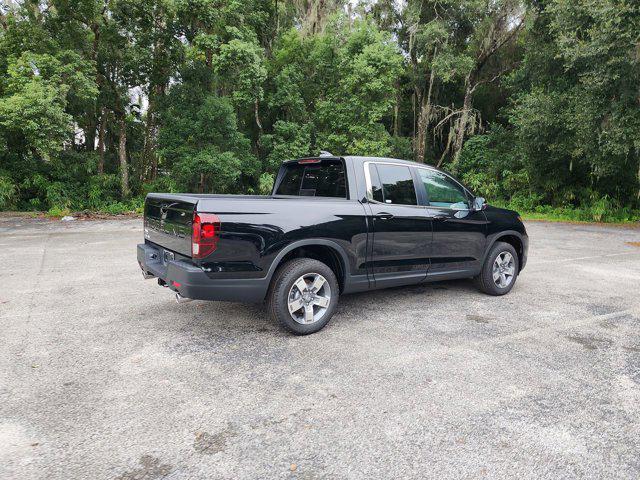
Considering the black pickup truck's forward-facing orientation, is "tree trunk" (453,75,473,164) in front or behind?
in front

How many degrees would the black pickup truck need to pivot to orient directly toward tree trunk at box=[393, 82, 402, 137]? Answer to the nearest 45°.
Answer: approximately 45° to its left

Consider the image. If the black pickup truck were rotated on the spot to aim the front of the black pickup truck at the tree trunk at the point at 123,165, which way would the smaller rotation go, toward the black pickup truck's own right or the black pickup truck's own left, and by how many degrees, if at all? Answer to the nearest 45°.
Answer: approximately 90° to the black pickup truck's own left

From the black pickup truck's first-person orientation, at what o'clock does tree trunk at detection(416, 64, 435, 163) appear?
The tree trunk is roughly at 11 o'clock from the black pickup truck.

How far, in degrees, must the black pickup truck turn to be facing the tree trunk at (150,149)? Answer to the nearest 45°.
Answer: approximately 90° to its left

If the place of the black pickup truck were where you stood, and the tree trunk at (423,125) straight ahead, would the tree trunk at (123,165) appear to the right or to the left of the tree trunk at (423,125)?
left

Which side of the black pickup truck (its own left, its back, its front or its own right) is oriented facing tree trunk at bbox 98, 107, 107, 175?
left

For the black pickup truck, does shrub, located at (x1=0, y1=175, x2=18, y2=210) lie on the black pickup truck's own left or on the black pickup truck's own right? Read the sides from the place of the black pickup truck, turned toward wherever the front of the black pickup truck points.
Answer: on the black pickup truck's own left

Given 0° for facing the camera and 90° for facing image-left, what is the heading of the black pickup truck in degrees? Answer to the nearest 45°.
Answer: approximately 225°
